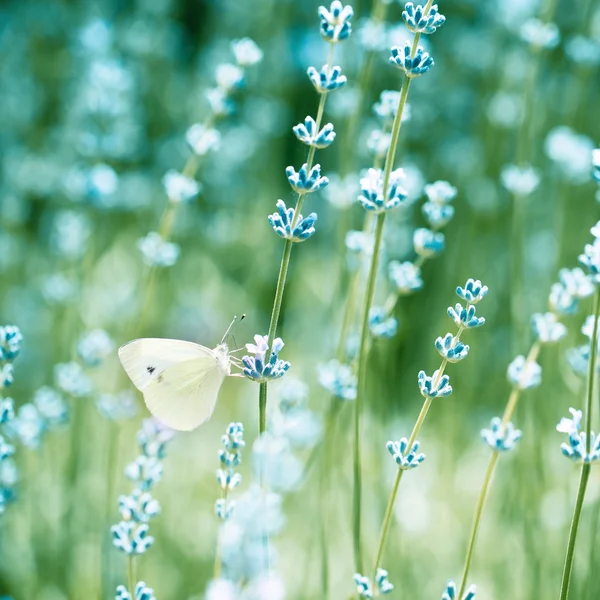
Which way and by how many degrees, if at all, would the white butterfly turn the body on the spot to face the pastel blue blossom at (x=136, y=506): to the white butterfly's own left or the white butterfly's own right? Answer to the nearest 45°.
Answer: approximately 90° to the white butterfly's own right

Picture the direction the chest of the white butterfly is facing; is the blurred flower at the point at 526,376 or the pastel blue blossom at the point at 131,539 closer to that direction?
the blurred flower

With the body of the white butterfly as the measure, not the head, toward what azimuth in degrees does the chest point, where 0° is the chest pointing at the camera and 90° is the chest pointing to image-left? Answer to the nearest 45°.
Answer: approximately 270°

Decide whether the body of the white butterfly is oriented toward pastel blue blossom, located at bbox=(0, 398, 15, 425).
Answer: no

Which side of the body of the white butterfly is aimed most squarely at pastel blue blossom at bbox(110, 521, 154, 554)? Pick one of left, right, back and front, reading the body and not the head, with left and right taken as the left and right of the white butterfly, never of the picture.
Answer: right
